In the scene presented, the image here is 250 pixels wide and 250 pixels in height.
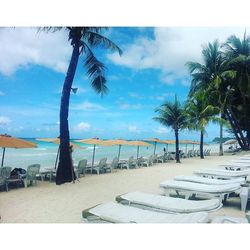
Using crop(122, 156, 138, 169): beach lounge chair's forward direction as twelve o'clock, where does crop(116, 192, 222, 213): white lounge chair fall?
The white lounge chair is roughly at 9 o'clock from the beach lounge chair.

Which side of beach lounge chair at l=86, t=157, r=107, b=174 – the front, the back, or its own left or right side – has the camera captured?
left

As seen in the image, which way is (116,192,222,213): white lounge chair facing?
to the viewer's left

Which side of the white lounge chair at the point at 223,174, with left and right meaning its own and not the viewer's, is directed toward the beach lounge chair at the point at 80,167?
front

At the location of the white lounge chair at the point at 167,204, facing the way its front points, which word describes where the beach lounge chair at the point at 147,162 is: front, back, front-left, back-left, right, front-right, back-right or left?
right

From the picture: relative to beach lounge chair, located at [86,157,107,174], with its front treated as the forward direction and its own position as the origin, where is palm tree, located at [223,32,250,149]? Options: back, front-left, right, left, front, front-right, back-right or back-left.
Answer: back-right

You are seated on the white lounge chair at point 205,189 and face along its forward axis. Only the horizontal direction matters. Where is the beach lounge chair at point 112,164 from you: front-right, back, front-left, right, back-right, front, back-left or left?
front-right

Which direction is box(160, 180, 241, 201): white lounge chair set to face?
to the viewer's left

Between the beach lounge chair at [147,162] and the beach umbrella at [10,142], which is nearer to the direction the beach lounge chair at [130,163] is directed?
the beach umbrella

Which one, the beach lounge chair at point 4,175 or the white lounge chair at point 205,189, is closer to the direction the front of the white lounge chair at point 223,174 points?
the beach lounge chair

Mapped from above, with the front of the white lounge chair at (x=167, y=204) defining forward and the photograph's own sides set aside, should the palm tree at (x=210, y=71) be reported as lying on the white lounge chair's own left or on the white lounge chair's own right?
on the white lounge chair's own right

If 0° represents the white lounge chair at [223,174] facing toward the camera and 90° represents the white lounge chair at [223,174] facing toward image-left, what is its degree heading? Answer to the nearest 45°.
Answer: approximately 90°

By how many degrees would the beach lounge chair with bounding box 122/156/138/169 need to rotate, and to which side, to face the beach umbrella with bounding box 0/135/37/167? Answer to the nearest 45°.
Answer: approximately 45° to its left

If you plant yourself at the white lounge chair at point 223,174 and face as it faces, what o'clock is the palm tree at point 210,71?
The palm tree is roughly at 3 o'clock from the white lounge chair.

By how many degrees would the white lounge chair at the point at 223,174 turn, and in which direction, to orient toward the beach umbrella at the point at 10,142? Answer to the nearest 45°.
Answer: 0° — it already faces it
